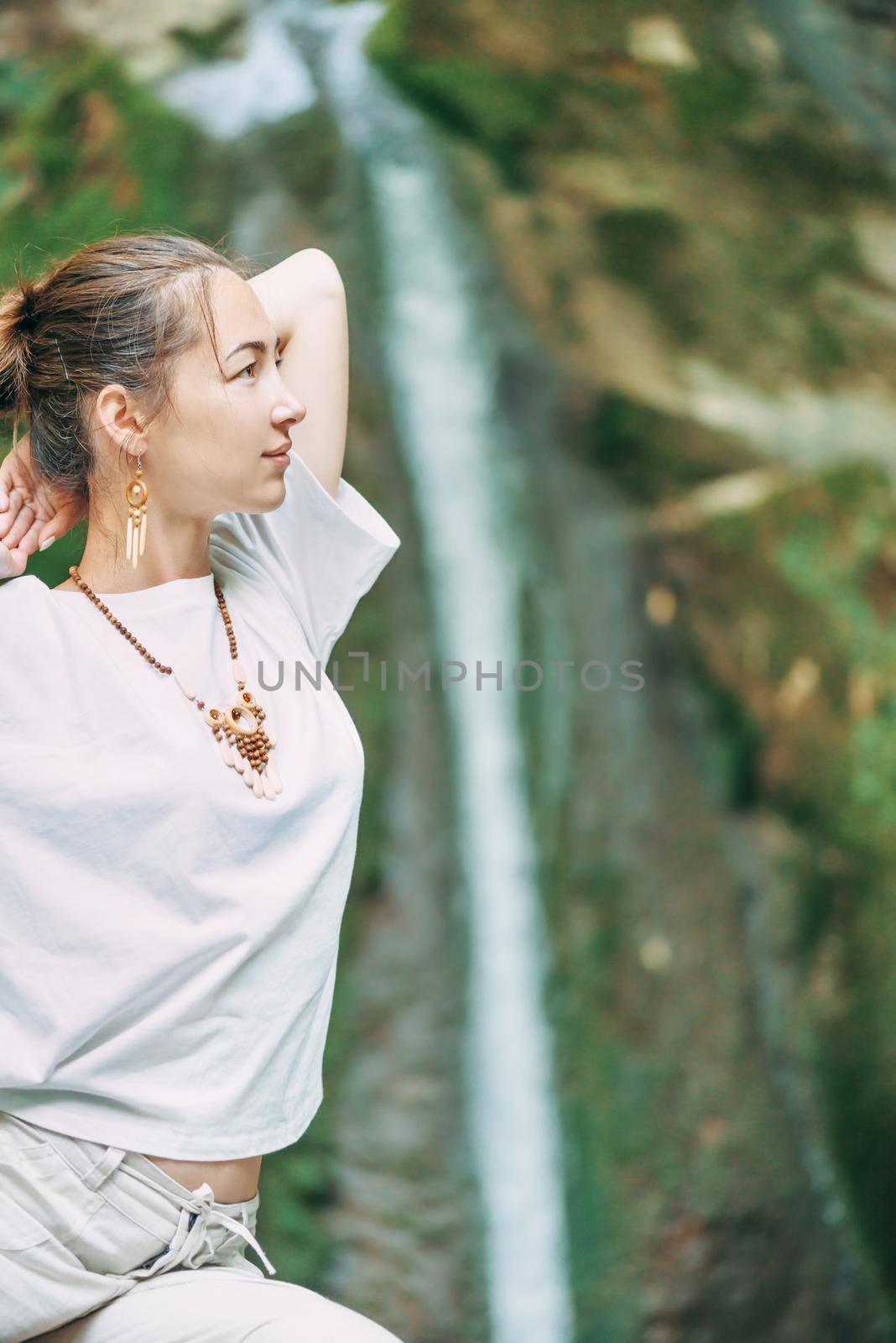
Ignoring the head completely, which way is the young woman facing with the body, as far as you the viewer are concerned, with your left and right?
facing the viewer and to the right of the viewer

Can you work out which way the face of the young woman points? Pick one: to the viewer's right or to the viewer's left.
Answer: to the viewer's right

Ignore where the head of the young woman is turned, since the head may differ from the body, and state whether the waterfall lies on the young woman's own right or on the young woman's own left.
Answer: on the young woman's own left
